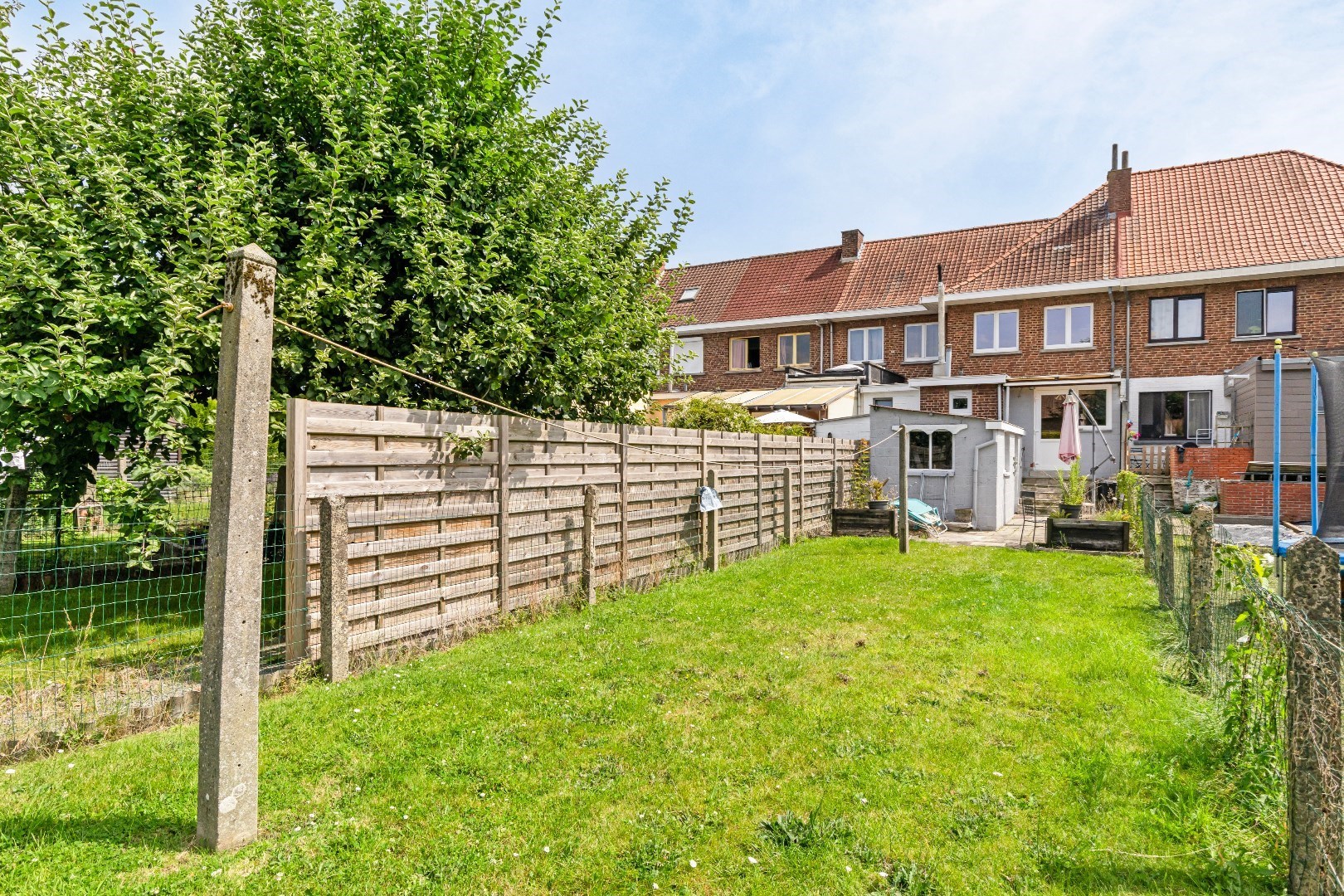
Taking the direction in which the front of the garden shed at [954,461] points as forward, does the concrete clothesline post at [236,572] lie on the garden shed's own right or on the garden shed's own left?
on the garden shed's own right

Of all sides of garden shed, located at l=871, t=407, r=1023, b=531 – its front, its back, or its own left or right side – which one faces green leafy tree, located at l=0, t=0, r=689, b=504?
right

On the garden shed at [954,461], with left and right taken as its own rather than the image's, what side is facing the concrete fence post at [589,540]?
front

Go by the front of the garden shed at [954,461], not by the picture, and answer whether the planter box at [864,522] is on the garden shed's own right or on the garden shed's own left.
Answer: on the garden shed's own right
